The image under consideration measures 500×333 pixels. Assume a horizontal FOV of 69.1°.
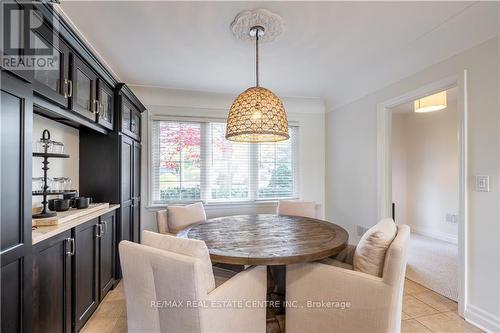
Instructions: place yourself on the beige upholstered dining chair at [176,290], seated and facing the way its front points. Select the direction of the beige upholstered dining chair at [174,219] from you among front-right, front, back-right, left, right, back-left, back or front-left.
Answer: front-left

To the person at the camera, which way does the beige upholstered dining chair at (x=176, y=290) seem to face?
facing away from the viewer and to the right of the viewer

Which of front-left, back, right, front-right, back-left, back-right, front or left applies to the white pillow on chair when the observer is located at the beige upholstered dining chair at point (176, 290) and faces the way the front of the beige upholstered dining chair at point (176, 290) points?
front-right

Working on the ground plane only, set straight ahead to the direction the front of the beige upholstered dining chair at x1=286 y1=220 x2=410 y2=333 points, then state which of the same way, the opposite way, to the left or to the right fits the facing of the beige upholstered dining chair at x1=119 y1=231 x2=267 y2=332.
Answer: to the right

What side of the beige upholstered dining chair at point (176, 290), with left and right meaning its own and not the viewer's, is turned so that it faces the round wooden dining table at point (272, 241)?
front

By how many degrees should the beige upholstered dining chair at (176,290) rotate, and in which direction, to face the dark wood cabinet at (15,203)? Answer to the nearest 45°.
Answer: approximately 135° to its left

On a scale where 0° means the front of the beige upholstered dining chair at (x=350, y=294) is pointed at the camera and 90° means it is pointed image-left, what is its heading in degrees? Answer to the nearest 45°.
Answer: approximately 90°
